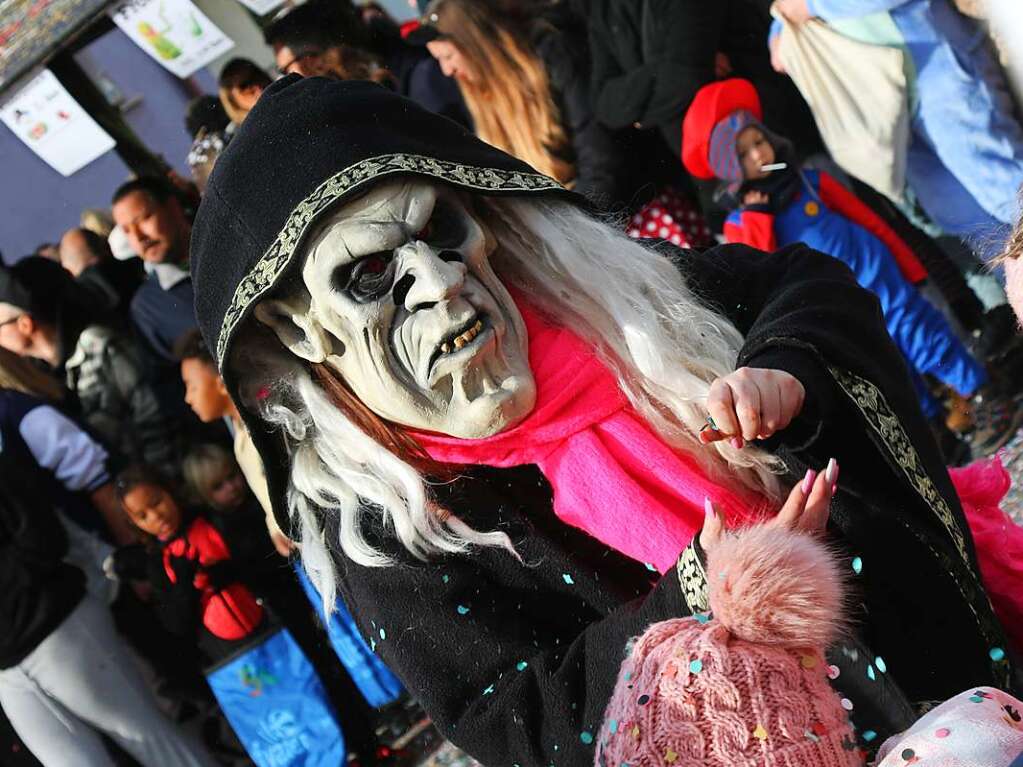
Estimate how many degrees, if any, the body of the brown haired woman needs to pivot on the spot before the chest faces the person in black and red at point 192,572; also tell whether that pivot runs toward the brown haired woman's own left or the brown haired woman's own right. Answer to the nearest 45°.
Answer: approximately 45° to the brown haired woman's own left

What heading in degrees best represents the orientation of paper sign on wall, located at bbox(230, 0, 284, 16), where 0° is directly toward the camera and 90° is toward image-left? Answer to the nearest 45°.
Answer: approximately 0°

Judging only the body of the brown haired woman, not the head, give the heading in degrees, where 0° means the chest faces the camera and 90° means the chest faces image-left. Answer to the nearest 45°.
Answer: approximately 90°

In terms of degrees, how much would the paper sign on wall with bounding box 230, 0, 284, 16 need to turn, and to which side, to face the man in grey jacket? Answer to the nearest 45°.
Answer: approximately 90° to its right

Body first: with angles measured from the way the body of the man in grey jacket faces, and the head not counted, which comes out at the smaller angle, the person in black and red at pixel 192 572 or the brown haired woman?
the person in black and red

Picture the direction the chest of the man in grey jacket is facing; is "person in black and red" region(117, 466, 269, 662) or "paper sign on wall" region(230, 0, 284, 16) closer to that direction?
the person in black and red
